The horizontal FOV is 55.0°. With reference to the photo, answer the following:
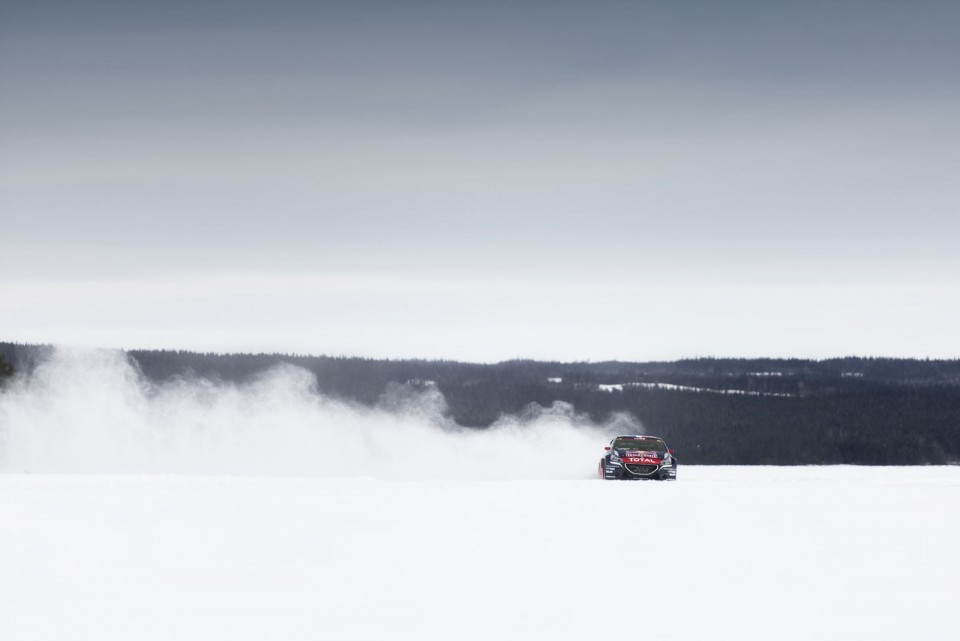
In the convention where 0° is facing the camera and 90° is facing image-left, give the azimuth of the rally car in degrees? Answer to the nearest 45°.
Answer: approximately 0°
